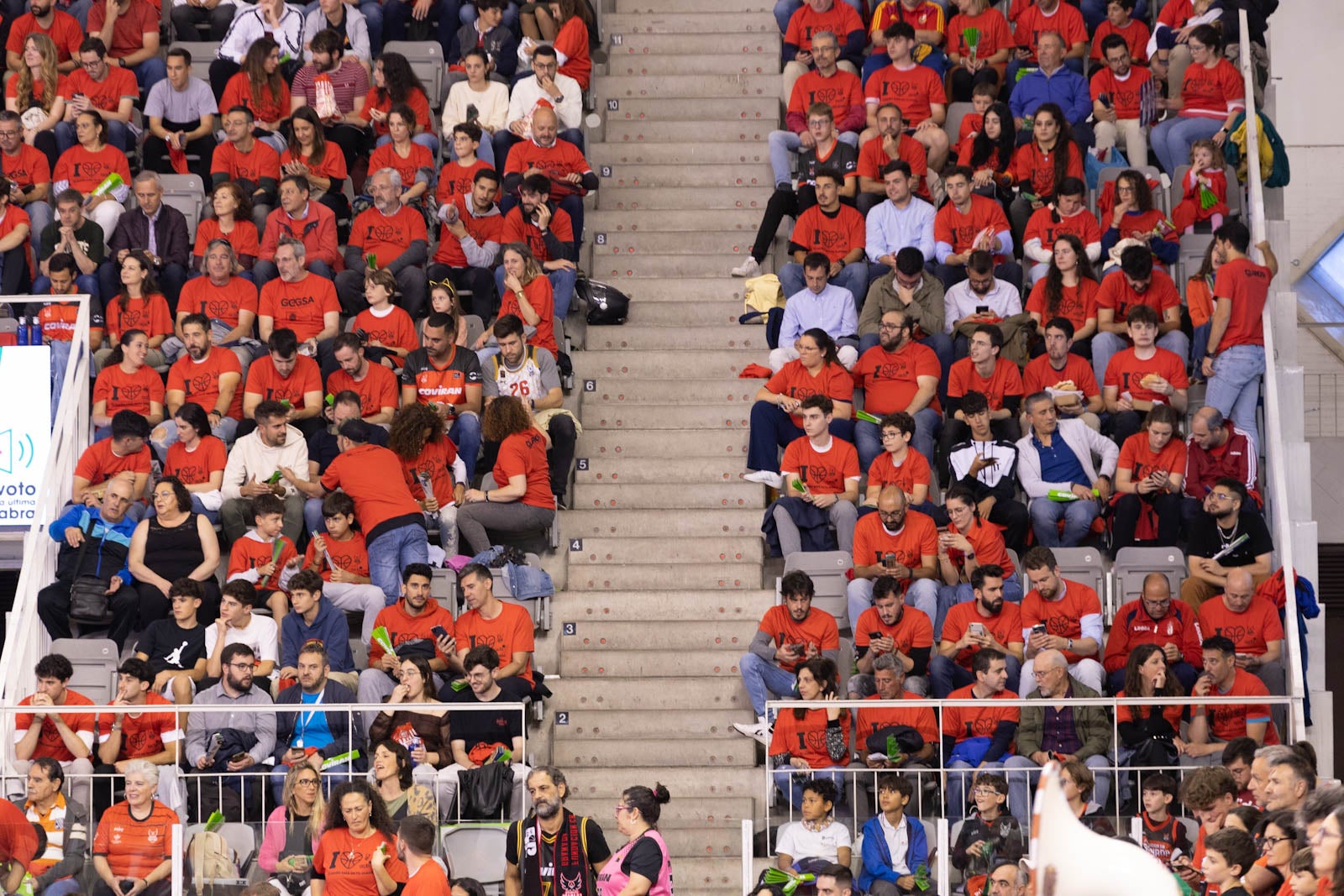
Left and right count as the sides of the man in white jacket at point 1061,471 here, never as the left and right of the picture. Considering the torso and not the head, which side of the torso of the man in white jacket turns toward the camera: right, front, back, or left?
front

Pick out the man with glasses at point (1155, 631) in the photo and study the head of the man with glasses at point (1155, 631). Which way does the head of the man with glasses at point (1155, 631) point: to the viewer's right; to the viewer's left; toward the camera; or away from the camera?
toward the camera

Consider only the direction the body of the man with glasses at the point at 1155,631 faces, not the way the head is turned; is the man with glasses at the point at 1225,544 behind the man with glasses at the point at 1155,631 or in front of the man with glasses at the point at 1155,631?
behind

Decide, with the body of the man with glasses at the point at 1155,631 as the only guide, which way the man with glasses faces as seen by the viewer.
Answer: toward the camera

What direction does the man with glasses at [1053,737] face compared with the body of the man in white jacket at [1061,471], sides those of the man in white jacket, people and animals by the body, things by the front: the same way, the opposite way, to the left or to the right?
the same way

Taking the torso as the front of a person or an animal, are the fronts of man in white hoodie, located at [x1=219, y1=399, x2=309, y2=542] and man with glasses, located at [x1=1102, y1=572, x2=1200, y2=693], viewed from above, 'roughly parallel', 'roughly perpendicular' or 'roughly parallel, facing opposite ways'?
roughly parallel

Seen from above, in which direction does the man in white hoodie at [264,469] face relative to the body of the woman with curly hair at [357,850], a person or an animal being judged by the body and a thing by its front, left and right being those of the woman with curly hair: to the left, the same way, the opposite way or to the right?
the same way

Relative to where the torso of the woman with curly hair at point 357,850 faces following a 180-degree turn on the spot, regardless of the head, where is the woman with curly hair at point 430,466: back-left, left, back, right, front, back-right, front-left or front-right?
front

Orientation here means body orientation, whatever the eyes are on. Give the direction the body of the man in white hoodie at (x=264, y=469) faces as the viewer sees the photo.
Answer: toward the camera

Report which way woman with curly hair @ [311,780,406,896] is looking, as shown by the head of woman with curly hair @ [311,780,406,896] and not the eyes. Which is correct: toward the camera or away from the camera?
toward the camera

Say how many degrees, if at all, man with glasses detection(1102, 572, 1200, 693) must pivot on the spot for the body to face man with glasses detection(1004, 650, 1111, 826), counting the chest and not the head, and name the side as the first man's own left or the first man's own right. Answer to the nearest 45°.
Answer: approximately 45° to the first man's own right

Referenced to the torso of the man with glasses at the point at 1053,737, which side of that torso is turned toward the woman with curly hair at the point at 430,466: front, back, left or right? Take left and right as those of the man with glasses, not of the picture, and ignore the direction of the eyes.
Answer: right

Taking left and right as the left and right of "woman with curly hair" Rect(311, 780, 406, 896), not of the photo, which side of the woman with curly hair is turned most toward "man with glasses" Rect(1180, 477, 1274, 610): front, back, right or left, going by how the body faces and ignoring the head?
left

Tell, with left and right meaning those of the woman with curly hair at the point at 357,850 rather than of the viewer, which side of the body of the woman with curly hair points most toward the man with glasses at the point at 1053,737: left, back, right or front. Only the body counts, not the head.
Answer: left

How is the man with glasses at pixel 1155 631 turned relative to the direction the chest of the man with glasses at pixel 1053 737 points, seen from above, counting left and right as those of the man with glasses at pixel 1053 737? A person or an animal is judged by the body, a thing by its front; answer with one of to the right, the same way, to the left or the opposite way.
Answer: the same way

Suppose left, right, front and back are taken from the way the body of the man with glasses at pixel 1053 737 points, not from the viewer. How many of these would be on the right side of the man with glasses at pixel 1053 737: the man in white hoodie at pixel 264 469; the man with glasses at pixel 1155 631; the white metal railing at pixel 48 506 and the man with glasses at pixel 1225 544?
2
